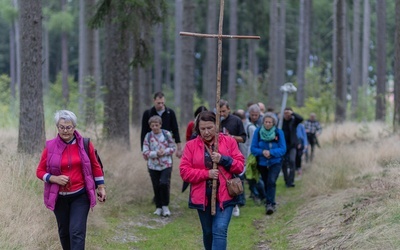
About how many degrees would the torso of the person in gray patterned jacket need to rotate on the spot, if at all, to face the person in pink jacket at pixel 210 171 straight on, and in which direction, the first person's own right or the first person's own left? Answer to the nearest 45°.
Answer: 0° — they already face them

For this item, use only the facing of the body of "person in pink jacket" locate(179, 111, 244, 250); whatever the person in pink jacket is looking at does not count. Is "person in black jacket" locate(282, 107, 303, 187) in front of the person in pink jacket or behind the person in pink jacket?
behind

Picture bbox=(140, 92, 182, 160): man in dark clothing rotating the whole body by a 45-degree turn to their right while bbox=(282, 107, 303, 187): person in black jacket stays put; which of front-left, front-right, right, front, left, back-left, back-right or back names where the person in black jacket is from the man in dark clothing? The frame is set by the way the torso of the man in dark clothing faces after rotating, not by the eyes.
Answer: back

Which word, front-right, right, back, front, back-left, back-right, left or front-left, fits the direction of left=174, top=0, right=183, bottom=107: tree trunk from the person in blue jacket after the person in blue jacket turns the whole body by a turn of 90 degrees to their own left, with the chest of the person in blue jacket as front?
left

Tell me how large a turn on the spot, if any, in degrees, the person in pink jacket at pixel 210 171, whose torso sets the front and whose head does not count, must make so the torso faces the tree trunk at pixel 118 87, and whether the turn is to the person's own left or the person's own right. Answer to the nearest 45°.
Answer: approximately 180°

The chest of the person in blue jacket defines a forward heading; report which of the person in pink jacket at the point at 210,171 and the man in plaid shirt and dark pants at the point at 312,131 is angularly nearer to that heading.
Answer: the person in pink jacket

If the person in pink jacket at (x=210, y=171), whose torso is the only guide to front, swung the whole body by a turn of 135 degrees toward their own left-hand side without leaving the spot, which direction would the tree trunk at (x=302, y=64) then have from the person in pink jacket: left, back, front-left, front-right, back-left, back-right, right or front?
front-left

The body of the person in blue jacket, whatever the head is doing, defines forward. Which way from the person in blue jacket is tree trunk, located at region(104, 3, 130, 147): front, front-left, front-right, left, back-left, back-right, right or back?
back-right
